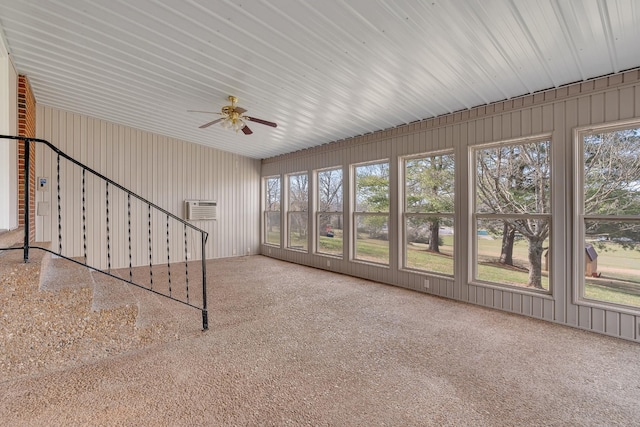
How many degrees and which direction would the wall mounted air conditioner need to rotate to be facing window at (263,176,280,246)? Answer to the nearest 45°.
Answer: approximately 45° to its left

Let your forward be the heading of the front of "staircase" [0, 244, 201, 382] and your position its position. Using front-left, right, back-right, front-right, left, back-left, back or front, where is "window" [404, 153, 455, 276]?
front

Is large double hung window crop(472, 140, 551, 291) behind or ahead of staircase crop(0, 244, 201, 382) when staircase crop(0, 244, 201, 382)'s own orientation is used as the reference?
ahead

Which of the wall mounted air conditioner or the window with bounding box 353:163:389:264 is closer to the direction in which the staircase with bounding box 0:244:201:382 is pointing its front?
the window

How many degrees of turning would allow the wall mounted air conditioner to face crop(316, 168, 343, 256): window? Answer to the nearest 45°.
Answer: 0° — it already faces it

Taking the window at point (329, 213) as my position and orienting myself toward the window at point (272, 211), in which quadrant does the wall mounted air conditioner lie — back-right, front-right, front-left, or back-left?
front-left

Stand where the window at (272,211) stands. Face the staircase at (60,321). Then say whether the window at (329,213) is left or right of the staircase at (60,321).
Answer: left

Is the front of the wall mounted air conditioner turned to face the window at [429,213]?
yes

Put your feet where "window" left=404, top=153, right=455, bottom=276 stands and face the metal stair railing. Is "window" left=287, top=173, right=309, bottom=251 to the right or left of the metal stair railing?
right

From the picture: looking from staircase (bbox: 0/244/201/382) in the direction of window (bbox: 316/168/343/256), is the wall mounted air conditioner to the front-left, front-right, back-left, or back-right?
front-left

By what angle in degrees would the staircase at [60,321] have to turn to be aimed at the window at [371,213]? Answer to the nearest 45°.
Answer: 0° — it already faces it

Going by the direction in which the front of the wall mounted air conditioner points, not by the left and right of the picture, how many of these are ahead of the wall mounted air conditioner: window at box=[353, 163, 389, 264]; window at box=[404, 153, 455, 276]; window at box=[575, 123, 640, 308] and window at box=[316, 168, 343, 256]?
4

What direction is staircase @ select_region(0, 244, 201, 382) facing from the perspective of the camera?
to the viewer's right
